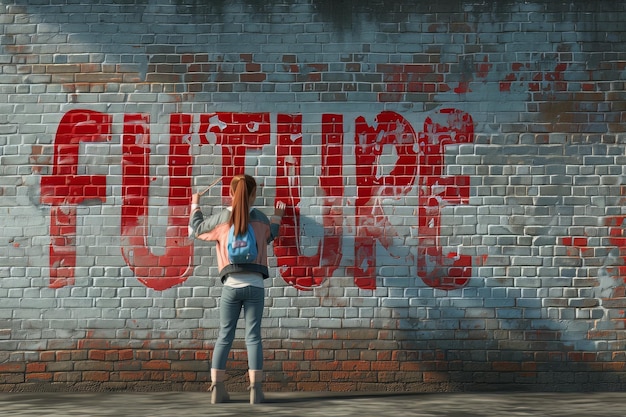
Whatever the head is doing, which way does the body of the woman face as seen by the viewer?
away from the camera
